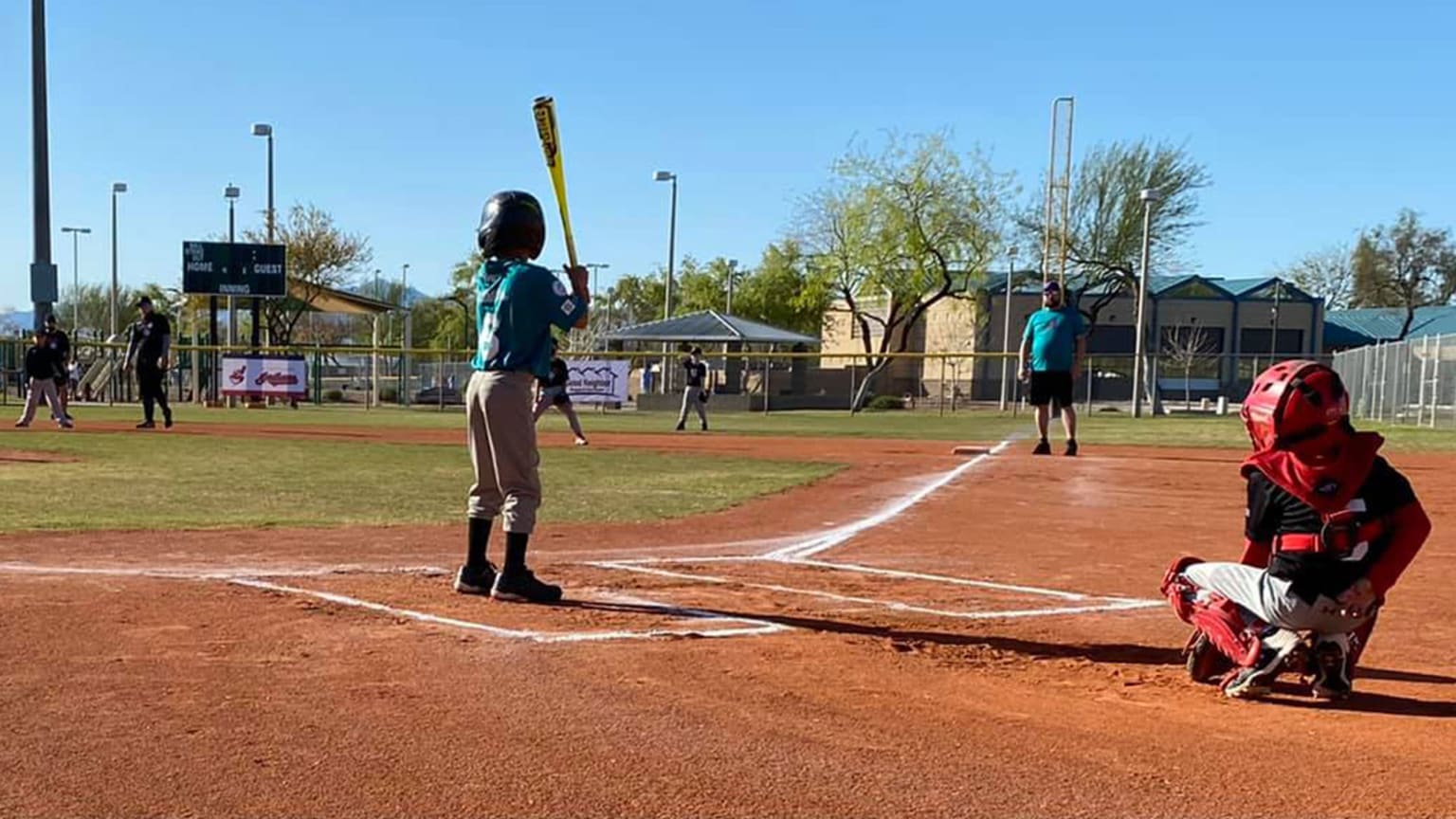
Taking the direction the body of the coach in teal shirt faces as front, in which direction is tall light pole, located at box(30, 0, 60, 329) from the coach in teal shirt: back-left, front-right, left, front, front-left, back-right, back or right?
right

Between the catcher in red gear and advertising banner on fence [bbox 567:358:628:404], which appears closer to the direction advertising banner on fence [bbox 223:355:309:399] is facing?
the catcher in red gear

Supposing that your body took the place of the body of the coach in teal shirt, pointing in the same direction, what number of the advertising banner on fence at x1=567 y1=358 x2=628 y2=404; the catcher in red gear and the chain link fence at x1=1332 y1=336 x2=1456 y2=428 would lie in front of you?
1

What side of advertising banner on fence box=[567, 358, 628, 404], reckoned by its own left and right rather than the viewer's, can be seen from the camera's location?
front

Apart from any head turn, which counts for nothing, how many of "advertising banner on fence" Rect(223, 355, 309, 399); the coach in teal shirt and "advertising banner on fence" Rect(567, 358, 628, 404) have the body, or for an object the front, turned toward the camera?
3

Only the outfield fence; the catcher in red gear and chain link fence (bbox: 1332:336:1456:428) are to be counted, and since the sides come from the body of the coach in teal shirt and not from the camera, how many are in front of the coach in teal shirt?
1

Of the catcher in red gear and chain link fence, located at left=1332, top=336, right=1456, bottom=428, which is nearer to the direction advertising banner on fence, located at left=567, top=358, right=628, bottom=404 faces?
the catcher in red gear

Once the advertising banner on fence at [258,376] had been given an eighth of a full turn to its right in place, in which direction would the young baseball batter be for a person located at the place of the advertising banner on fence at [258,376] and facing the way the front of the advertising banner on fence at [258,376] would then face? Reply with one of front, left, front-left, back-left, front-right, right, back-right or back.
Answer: front-left

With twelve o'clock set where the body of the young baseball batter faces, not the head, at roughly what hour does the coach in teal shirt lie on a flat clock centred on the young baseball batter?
The coach in teal shirt is roughly at 12 o'clock from the young baseball batter.

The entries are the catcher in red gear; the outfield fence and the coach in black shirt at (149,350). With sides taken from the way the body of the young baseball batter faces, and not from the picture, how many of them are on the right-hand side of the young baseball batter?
1

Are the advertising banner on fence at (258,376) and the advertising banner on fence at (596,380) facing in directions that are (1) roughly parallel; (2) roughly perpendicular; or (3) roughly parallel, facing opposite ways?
roughly parallel

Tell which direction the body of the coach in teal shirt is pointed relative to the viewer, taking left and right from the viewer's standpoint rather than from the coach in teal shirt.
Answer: facing the viewer

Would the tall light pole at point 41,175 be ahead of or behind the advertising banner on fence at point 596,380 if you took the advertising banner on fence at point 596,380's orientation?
ahead

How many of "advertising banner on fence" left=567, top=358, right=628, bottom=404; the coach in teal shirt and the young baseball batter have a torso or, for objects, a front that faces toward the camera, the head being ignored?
2

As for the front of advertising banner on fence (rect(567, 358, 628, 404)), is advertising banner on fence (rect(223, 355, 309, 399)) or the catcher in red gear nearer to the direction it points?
the catcher in red gear

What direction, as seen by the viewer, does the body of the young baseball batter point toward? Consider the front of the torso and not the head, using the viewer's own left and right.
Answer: facing away from the viewer and to the right of the viewer

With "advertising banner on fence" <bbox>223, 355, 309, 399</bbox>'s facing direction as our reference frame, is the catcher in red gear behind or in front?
in front

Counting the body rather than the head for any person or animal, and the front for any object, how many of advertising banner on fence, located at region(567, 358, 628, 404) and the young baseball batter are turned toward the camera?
1
